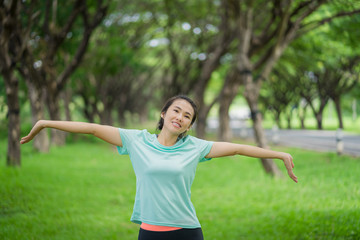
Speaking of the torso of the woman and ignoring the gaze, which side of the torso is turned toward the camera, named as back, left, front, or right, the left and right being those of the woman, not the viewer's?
front

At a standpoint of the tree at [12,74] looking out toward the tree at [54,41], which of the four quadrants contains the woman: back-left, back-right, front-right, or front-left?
back-right

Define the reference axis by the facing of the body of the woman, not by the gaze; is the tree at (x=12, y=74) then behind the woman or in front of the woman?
behind

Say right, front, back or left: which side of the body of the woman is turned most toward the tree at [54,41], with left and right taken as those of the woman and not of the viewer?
back

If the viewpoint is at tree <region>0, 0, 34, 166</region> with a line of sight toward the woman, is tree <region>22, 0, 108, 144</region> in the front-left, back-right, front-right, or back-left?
back-left
